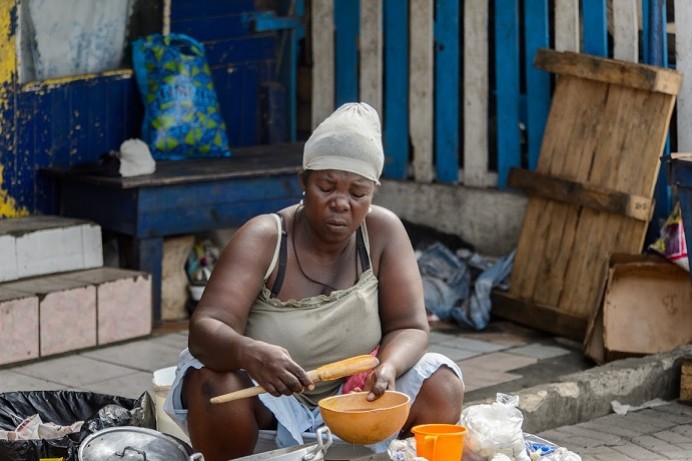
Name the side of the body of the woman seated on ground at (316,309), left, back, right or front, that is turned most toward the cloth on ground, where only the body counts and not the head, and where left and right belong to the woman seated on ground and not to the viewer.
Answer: back

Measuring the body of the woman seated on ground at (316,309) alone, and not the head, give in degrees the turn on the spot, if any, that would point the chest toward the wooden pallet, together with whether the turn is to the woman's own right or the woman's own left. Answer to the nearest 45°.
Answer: approximately 135° to the woman's own left

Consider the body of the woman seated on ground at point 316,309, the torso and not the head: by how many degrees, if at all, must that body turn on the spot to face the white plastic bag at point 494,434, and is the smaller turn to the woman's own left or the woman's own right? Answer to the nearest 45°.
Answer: approximately 90° to the woman's own left

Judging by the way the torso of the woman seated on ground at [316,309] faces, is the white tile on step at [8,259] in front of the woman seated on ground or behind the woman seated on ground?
behind

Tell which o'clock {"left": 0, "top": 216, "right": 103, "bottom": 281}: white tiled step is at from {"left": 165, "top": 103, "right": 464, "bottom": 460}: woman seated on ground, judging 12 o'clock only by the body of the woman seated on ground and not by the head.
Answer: The white tiled step is roughly at 5 o'clock from the woman seated on ground.

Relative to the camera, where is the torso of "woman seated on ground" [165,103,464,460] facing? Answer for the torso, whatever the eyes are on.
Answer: toward the camera

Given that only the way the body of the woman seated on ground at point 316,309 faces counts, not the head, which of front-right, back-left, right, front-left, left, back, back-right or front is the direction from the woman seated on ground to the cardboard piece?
back-left

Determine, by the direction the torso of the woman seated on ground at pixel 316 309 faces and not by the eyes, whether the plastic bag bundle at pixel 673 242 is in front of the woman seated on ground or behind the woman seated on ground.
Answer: behind

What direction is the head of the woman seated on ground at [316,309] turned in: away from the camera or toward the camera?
toward the camera

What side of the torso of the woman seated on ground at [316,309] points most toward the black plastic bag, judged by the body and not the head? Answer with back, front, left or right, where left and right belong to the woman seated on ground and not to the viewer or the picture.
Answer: right
